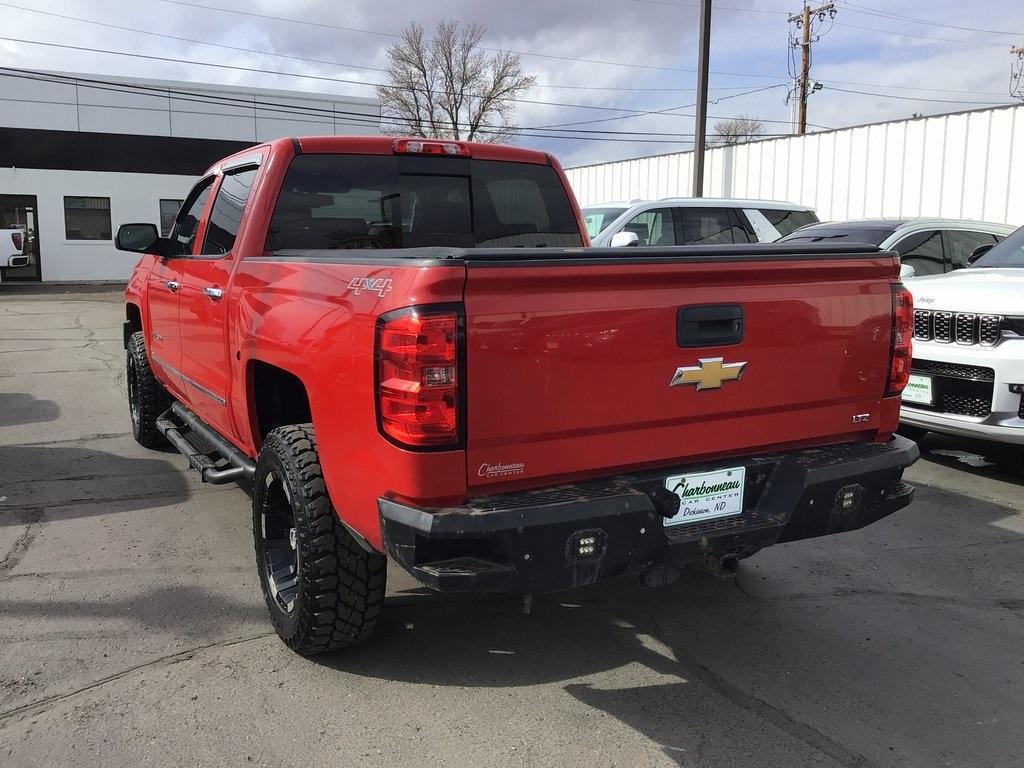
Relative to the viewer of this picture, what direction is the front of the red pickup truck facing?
facing away from the viewer and to the left of the viewer

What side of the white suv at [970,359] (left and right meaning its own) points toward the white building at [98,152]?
right

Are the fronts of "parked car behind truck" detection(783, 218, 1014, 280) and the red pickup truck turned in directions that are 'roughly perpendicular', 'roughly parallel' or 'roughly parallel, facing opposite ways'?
roughly perpendicular

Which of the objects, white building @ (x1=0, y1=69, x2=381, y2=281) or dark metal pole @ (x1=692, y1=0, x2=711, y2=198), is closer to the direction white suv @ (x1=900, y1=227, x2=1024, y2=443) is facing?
the white building

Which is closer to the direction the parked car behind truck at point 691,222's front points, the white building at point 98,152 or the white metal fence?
the white building

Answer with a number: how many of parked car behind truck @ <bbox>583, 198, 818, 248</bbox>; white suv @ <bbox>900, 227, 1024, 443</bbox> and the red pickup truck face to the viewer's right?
0

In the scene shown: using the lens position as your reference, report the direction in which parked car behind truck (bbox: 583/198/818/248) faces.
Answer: facing the viewer and to the left of the viewer
